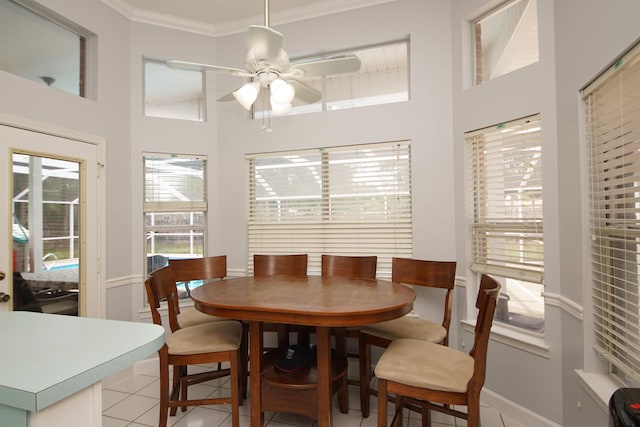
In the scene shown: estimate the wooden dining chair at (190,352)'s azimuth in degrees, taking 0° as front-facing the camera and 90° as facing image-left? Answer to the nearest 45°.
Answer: approximately 270°

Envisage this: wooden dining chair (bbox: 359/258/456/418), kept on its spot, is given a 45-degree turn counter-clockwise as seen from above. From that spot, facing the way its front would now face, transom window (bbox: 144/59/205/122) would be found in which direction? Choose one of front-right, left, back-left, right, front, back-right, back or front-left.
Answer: right

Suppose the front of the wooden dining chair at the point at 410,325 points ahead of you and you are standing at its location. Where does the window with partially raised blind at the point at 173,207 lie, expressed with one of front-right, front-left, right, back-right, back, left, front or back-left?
front-right

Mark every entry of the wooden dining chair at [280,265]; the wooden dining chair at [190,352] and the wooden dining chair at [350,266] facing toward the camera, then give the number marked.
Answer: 2

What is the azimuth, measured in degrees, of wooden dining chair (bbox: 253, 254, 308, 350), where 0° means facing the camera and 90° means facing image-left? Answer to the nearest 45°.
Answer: approximately 0°

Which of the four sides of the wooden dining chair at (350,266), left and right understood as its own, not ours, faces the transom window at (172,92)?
right

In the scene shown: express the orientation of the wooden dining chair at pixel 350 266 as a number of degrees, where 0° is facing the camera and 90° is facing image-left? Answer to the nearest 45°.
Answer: approximately 0°

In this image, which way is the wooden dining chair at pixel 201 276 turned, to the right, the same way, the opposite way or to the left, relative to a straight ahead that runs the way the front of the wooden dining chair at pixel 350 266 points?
to the left

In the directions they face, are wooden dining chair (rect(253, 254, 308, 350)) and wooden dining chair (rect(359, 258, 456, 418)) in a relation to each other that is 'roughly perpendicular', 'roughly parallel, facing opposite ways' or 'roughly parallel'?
roughly perpendicular

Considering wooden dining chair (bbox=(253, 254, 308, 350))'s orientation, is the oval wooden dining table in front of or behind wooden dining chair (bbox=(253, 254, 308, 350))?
in front
